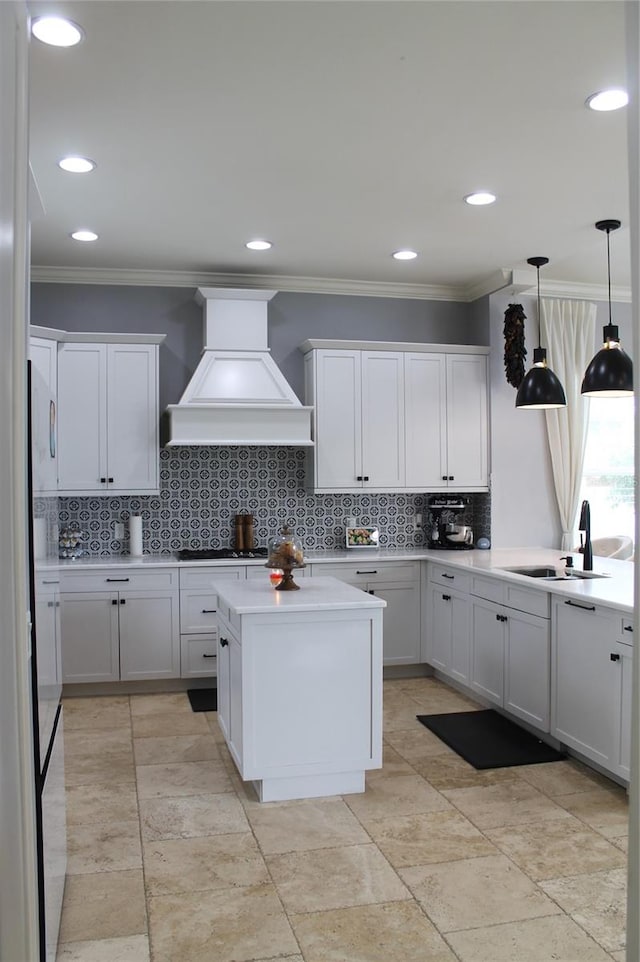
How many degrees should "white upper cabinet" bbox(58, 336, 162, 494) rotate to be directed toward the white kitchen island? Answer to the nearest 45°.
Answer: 0° — it already faces it

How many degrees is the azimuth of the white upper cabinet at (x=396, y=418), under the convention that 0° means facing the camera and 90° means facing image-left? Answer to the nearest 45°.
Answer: approximately 0°

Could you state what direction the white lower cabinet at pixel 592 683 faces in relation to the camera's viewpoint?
facing the viewer and to the left of the viewer

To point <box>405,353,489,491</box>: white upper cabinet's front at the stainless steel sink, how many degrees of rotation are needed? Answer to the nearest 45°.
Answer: approximately 45° to its left

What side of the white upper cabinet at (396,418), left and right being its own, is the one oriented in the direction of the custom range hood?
right

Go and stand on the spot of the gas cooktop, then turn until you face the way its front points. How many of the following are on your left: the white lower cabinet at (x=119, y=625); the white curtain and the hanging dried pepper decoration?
2

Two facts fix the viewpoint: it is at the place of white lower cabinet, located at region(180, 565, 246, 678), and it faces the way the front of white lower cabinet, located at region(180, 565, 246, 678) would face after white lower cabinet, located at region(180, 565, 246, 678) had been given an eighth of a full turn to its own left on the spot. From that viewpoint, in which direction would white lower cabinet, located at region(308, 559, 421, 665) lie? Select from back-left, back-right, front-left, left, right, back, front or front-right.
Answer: front-left

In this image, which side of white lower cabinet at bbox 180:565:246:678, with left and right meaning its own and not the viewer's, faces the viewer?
front

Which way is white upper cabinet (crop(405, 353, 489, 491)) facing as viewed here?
toward the camera

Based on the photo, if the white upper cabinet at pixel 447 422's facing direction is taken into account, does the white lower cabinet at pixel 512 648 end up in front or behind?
in front

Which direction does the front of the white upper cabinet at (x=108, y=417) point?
toward the camera
